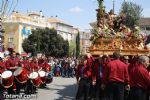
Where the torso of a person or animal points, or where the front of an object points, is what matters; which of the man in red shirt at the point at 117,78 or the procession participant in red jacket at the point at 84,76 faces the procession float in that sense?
the man in red shirt

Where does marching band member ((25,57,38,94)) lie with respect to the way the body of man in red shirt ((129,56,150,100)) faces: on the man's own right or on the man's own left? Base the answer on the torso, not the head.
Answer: on the man's own left

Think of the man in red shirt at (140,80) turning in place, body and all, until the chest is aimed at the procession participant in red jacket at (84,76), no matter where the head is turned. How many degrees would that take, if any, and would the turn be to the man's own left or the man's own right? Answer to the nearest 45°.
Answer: approximately 90° to the man's own left
